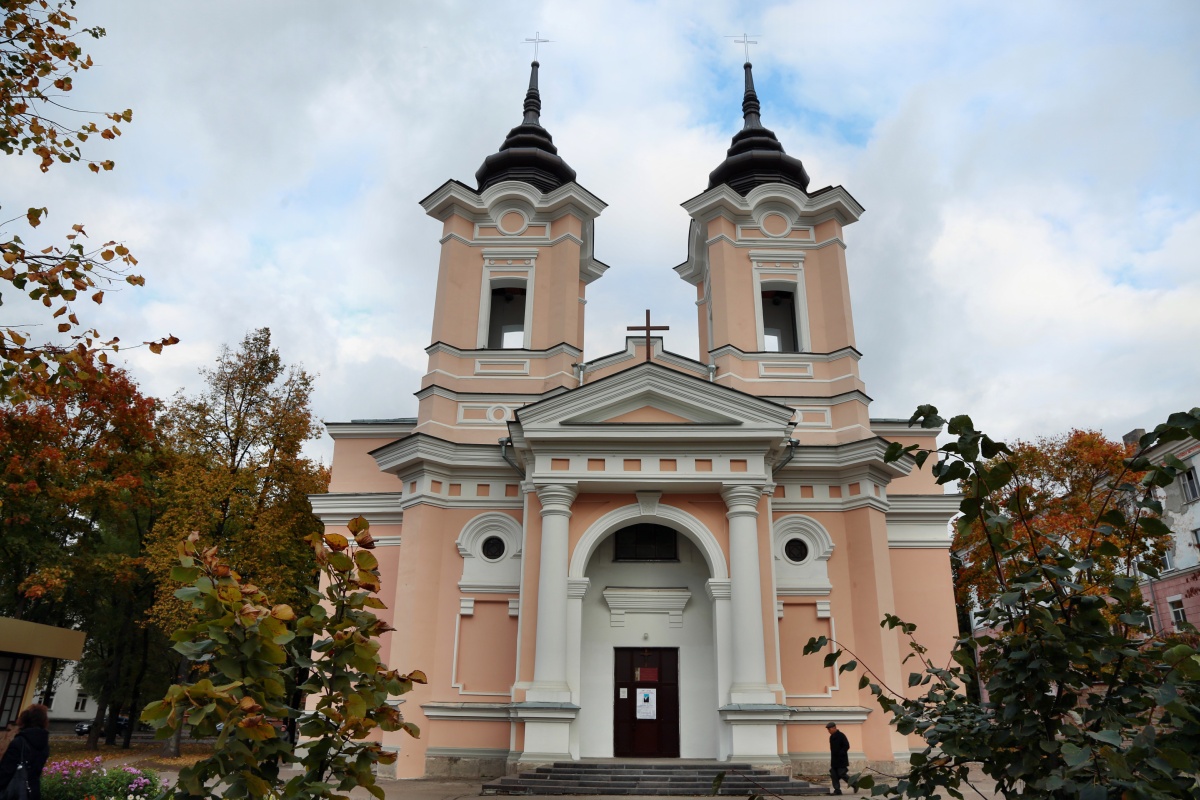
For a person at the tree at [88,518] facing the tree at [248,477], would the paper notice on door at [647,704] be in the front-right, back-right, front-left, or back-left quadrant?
front-right

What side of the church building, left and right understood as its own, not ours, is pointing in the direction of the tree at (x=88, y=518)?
right

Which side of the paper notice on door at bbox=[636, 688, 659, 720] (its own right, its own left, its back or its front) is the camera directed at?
front

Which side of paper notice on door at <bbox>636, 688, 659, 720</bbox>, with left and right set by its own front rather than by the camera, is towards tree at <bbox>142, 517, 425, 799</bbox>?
front

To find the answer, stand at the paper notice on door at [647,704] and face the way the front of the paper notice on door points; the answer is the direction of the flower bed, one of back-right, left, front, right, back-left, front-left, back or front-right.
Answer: front-right

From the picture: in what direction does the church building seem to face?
toward the camera

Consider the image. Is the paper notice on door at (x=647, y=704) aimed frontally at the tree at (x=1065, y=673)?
yes

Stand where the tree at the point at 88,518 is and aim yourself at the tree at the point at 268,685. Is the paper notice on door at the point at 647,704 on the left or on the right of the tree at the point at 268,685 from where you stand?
left

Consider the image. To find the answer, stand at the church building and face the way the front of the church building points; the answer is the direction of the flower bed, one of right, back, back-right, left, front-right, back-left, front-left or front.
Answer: front-right

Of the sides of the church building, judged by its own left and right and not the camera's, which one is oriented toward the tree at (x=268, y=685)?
front

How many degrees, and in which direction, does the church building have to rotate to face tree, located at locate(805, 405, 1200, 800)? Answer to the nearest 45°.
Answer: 0° — it already faces it

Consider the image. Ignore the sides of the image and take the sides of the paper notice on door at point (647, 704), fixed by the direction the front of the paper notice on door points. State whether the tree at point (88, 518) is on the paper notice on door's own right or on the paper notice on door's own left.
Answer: on the paper notice on door's own right

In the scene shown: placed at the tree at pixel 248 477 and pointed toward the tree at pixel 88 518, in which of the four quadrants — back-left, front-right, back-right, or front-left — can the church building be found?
back-left
